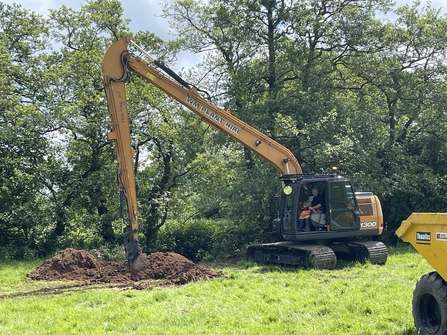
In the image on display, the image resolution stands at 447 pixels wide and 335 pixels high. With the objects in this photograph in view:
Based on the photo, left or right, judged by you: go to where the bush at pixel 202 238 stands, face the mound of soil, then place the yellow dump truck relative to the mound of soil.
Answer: left

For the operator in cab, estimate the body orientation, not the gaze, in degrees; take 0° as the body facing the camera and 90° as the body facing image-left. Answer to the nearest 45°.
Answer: approximately 90°

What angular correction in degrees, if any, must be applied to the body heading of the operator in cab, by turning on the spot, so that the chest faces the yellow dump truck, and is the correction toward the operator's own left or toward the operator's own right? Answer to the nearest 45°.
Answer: approximately 90° to the operator's own left

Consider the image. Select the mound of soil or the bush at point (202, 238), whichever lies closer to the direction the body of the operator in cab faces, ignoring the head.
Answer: the mound of soil

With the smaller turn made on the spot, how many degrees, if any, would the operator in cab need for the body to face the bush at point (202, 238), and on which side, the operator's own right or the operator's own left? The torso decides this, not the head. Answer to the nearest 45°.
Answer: approximately 45° to the operator's own right

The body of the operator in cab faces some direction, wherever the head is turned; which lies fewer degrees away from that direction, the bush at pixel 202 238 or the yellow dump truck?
the bush

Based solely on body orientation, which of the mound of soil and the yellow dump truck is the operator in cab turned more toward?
the mound of soil

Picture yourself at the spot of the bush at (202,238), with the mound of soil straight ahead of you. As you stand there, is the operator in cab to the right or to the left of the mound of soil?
left
